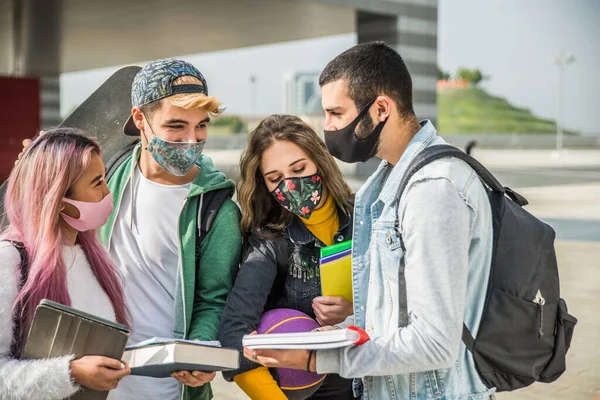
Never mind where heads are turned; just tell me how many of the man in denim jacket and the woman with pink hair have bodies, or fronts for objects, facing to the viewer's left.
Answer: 1

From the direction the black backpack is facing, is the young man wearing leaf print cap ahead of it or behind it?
behind

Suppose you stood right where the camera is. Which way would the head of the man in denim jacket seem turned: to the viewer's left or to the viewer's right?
to the viewer's left

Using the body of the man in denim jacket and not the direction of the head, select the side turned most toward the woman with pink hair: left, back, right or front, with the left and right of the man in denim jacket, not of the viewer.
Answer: front

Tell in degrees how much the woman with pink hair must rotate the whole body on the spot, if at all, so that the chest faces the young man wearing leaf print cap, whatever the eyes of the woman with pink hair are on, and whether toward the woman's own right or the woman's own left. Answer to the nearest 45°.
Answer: approximately 90° to the woman's own left

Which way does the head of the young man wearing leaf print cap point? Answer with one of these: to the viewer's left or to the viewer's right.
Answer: to the viewer's right

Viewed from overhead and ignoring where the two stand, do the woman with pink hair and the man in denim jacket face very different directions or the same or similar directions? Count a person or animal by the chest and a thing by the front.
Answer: very different directions

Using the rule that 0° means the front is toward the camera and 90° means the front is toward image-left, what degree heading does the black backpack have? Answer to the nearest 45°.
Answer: approximately 270°

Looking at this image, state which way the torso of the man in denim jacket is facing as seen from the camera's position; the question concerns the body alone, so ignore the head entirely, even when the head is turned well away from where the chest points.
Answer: to the viewer's left

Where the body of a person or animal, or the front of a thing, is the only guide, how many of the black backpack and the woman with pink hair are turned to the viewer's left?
0
